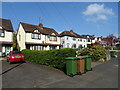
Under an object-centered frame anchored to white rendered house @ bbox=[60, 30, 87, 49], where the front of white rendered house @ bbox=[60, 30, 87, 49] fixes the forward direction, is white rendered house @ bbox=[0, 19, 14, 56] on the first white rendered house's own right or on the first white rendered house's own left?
on the first white rendered house's own right

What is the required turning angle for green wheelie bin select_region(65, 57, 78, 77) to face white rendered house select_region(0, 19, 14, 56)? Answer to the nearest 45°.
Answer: approximately 135° to its right

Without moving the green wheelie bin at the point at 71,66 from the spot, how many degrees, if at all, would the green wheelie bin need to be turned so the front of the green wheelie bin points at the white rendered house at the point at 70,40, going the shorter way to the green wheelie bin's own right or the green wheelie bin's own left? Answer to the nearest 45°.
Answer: approximately 180°

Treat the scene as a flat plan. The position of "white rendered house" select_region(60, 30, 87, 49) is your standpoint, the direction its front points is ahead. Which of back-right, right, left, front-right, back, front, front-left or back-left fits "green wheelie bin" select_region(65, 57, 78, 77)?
front-right

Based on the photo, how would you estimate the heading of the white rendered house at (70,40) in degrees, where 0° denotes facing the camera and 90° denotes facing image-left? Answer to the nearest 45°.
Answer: approximately 315°

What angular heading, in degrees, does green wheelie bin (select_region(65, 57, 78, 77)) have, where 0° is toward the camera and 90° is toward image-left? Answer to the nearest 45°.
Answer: approximately 0°

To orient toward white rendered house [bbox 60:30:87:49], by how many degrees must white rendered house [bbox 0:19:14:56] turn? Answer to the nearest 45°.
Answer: approximately 90° to its left
